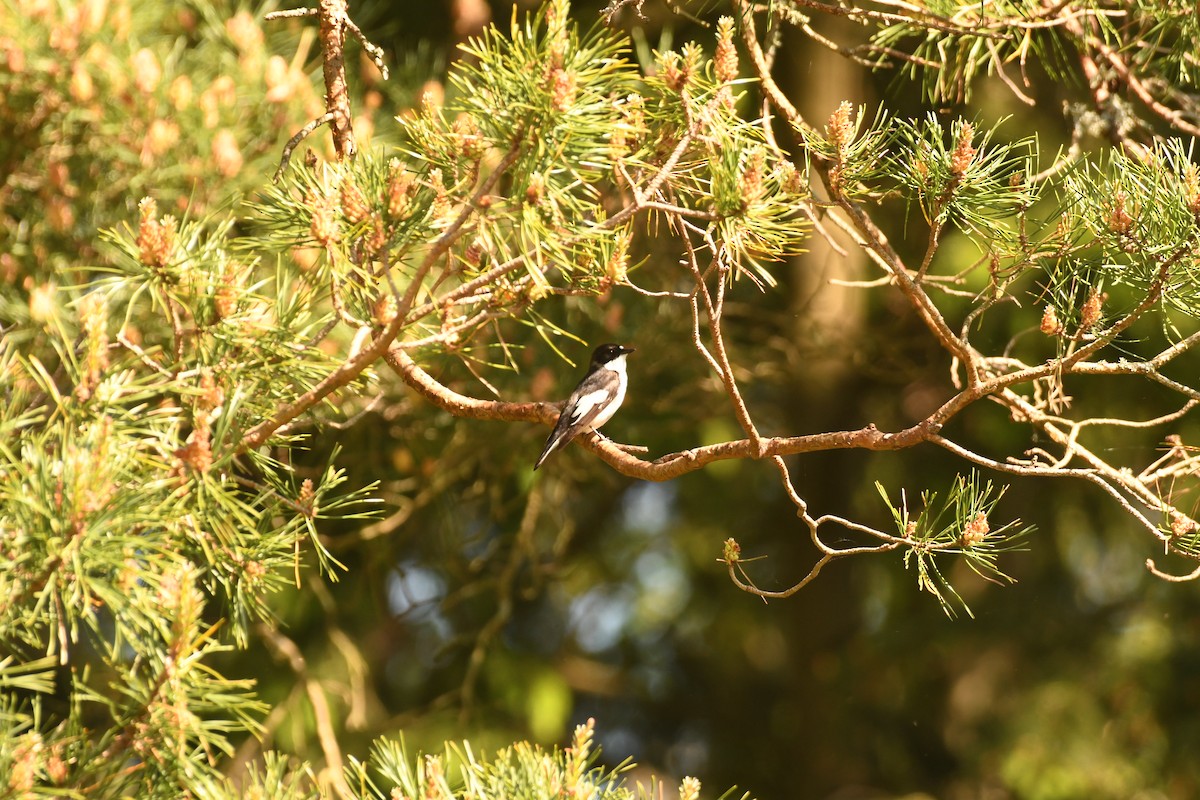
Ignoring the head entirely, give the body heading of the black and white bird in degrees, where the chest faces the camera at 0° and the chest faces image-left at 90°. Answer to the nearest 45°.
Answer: approximately 270°
